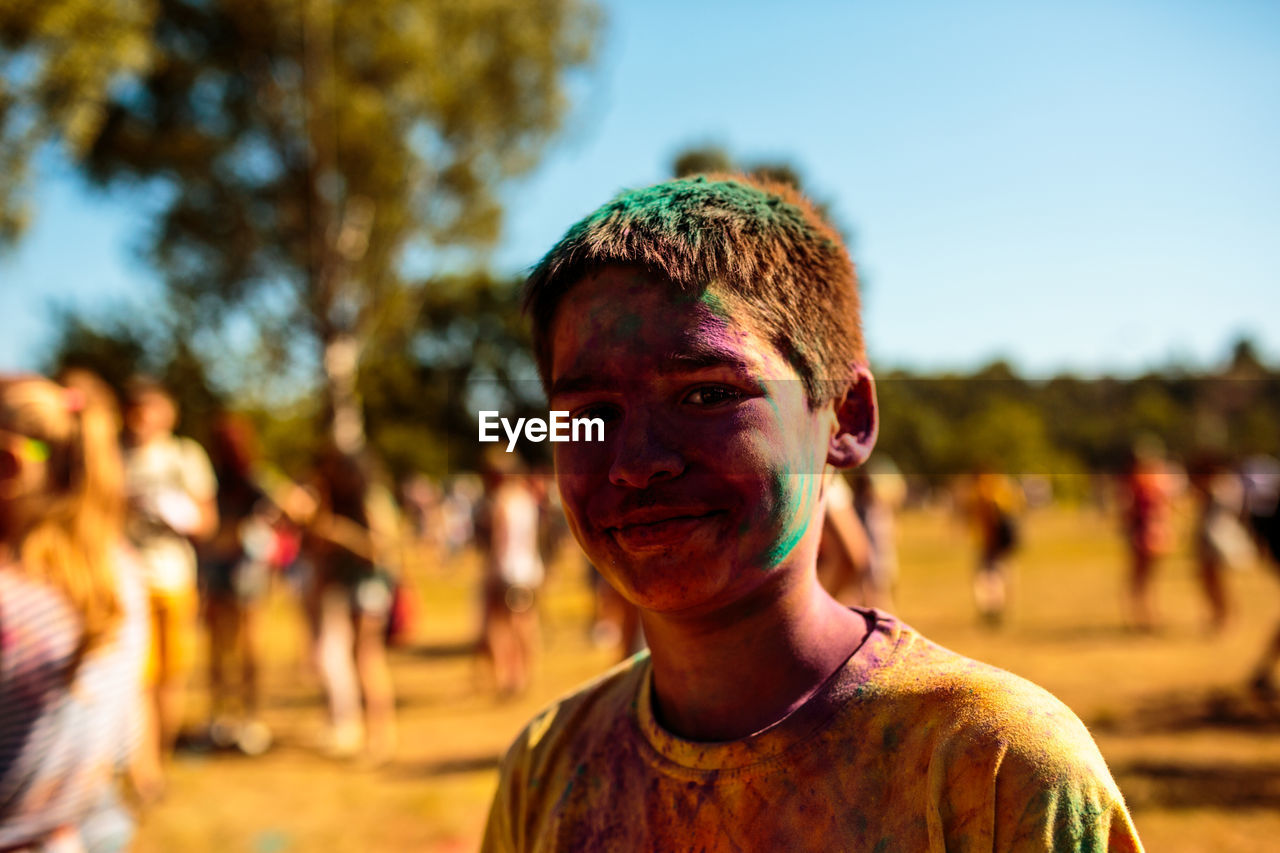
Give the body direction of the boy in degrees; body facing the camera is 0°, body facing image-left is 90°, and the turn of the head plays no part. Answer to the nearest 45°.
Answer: approximately 45°

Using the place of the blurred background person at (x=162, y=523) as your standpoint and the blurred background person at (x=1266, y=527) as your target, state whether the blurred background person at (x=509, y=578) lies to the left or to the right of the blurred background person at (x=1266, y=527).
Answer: left

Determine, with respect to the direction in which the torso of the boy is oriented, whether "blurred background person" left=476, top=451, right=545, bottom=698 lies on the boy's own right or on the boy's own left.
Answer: on the boy's own right

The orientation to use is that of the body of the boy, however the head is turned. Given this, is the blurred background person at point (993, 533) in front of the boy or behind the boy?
behind
